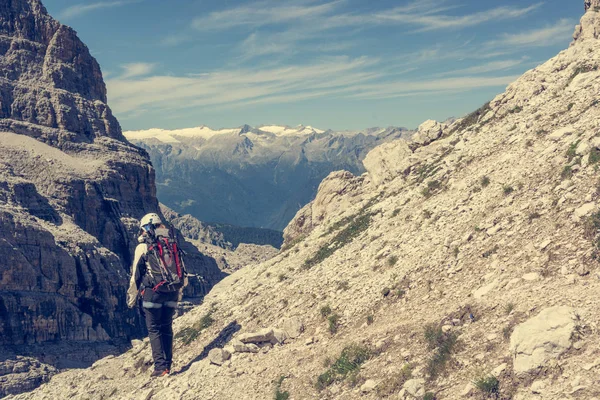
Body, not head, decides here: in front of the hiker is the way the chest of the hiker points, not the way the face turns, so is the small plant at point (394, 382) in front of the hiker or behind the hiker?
behind

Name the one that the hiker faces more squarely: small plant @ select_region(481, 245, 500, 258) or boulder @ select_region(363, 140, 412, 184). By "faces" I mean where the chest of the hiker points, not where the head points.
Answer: the boulder

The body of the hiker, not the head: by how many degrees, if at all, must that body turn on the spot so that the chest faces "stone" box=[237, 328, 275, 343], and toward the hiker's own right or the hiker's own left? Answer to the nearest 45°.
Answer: approximately 135° to the hiker's own right

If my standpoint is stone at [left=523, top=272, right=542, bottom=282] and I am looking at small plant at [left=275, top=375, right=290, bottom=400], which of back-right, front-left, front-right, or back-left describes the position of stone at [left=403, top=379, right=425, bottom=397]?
front-left

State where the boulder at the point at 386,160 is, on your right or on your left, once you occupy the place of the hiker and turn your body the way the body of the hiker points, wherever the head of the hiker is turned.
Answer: on your right

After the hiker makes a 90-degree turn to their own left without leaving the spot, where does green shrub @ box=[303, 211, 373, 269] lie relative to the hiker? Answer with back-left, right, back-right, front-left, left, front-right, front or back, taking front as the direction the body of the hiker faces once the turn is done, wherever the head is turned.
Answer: back

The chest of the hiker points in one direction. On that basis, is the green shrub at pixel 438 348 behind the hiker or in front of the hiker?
behind

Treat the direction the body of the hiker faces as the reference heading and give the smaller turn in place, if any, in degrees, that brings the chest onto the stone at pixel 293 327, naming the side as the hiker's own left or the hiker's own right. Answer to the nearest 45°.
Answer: approximately 135° to the hiker's own right

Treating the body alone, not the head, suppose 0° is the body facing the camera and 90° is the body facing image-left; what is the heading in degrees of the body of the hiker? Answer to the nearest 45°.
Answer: approximately 135°

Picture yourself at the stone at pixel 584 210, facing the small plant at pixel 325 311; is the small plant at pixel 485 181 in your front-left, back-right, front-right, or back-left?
front-right
